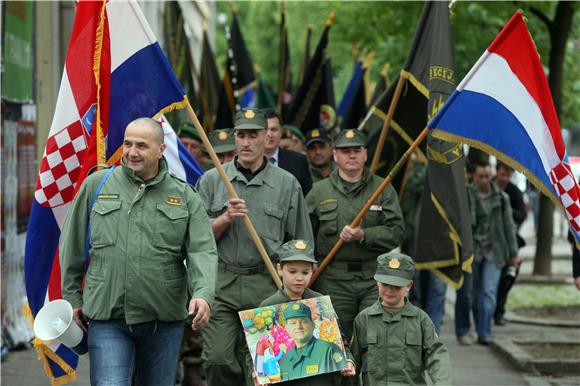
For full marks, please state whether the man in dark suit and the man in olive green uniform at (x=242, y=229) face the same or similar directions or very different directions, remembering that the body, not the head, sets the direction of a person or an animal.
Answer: same or similar directions

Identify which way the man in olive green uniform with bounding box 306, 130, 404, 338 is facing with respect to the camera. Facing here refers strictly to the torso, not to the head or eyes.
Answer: toward the camera

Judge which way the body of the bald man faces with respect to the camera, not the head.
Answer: toward the camera

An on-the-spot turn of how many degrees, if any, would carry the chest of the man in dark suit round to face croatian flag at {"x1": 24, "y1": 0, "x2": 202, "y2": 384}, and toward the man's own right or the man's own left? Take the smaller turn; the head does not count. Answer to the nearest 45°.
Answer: approximately 45° to the man's own right

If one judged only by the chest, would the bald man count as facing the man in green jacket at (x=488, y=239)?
no

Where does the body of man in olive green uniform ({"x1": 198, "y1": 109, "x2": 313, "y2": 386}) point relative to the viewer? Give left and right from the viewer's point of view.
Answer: facing the viewer

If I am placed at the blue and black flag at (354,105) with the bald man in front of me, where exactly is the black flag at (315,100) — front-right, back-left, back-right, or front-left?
front-right

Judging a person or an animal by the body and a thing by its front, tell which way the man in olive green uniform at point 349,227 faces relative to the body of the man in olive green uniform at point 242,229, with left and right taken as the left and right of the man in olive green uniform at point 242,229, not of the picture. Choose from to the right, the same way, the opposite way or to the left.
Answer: the same way

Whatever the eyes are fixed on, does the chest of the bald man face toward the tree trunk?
no

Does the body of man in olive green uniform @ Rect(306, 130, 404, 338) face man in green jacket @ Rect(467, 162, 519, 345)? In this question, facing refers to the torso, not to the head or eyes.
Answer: no

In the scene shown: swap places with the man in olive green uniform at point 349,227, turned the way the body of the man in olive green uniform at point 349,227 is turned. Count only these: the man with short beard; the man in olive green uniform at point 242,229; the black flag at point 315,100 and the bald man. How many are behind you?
2
